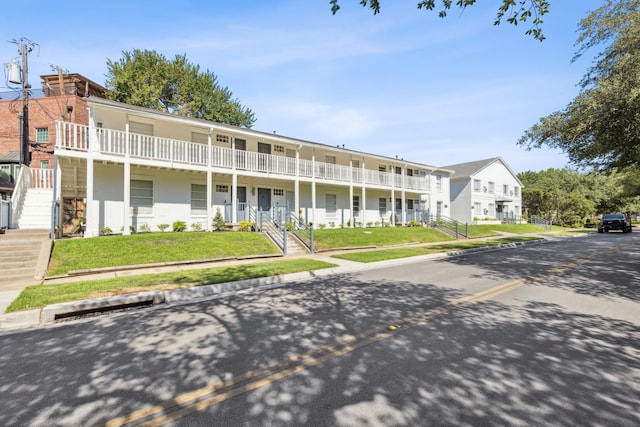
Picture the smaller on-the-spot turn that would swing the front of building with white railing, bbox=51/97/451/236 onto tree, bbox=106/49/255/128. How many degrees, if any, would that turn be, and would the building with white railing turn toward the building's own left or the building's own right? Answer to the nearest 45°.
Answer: approximately 135° to the building's own left

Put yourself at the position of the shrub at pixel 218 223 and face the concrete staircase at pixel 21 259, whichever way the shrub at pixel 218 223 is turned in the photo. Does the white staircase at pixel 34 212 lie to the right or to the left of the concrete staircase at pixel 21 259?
right

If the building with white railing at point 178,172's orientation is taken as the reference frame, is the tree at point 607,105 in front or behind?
in front

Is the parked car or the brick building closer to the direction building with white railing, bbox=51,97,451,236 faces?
the parked car

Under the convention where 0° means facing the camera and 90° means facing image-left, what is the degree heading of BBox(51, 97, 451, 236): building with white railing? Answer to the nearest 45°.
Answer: approximately 315°

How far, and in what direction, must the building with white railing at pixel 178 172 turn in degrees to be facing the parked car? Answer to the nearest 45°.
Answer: approximately 45° to its left

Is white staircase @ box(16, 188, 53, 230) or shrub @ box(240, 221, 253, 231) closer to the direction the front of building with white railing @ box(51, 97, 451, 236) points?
the shrub

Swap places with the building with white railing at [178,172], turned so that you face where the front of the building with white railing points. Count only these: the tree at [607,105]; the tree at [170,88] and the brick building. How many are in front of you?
1
